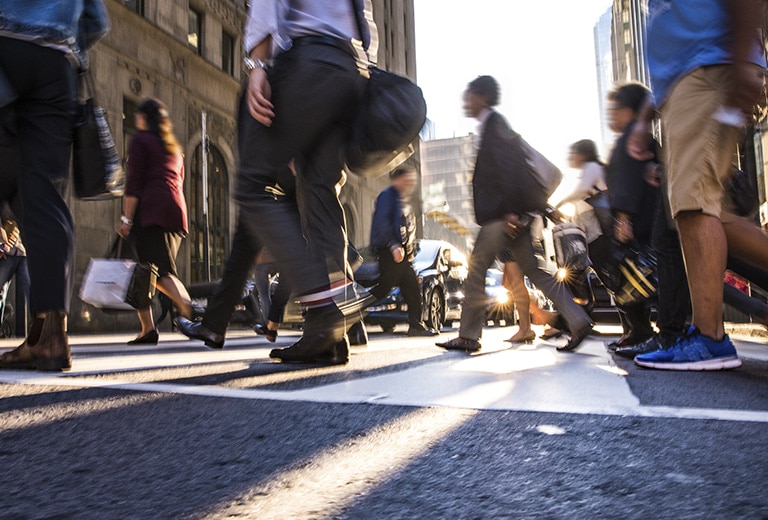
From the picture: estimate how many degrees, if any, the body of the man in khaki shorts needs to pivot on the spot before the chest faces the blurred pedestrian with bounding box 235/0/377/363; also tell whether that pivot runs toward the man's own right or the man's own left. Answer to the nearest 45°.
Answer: approximately 45° to the man's own left

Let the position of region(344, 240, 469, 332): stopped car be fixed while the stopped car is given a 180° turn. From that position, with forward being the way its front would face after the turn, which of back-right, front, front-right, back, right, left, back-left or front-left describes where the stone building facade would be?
left

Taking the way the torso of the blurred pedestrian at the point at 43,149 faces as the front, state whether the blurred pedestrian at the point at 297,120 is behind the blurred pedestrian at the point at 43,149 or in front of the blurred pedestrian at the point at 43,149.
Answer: behind

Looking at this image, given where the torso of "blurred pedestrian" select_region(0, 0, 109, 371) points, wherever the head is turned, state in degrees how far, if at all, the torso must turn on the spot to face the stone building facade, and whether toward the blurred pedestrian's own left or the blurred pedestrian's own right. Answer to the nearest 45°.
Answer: approximately 90° to the blurred pedestrian's own right

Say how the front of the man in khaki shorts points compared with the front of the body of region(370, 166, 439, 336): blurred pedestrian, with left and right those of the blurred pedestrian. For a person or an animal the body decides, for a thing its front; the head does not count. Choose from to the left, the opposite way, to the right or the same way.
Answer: the opposite way

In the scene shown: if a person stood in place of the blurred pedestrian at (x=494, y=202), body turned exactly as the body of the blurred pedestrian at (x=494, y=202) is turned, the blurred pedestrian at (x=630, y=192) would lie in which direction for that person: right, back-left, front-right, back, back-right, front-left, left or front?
back

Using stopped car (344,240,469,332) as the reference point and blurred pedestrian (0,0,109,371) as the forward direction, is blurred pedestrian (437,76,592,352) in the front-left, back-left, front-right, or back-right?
front-left

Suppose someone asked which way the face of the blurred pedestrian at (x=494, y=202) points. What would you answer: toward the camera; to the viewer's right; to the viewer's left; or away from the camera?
to the viewer's left

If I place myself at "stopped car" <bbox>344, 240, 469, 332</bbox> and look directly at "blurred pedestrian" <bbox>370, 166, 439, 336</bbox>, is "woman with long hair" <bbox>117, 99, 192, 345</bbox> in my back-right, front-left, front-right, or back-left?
front-right

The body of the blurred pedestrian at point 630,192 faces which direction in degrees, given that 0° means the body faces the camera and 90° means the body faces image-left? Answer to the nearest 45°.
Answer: approximately 90°
